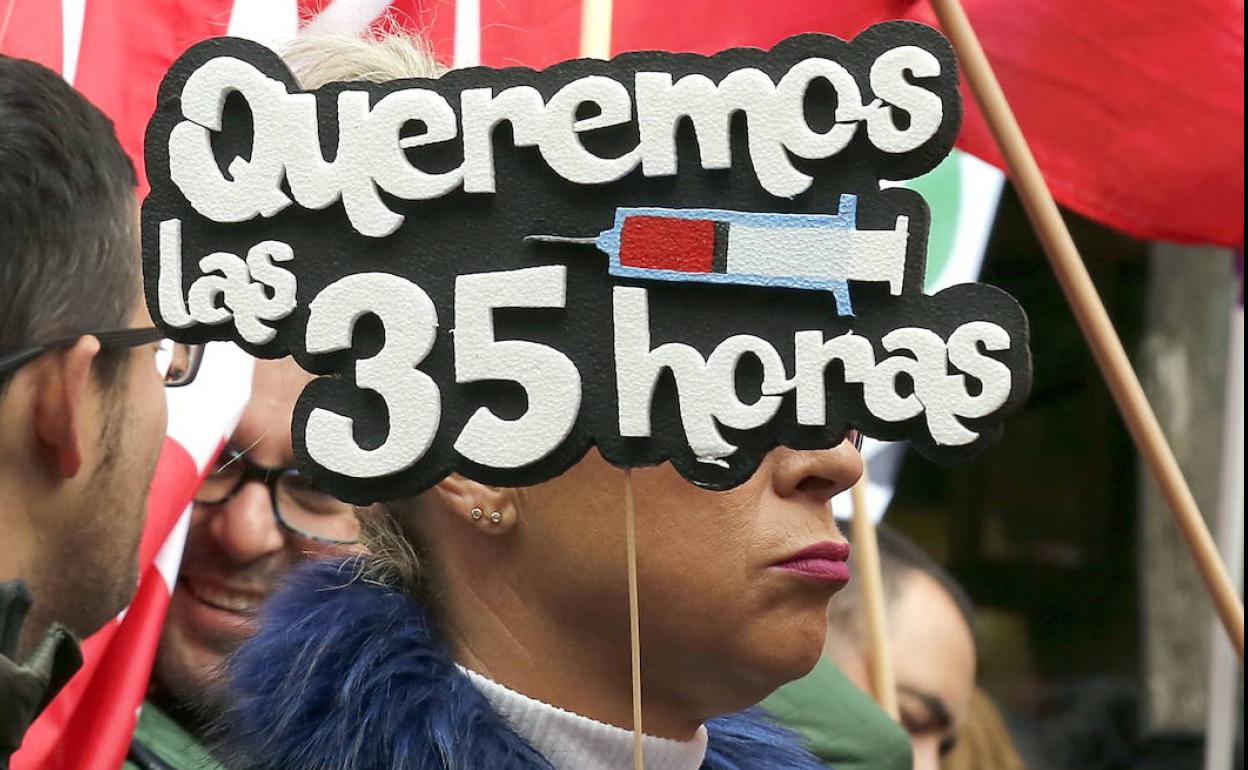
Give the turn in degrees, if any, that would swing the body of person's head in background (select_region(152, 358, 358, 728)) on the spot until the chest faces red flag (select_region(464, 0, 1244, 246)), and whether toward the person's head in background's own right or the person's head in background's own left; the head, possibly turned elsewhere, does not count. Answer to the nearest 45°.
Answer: approximately 135° to the person's head in background's own left

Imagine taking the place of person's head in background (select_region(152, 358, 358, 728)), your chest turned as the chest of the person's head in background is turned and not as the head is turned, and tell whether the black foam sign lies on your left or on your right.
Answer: on your left

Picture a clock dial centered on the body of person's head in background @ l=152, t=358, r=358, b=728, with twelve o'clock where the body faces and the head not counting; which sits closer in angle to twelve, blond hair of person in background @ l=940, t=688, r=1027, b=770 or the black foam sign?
the black foam sign

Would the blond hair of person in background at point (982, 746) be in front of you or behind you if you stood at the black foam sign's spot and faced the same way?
behind

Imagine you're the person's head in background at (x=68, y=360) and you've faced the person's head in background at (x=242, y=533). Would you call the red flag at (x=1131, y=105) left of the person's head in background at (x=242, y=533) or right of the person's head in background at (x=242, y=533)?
right

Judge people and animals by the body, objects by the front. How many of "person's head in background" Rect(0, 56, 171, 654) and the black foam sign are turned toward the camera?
1

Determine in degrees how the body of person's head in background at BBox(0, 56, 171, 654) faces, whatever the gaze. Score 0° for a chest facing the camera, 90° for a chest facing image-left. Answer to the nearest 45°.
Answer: approximately 225°

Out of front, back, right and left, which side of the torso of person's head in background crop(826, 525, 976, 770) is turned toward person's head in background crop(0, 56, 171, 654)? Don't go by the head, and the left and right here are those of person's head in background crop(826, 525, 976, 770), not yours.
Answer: right

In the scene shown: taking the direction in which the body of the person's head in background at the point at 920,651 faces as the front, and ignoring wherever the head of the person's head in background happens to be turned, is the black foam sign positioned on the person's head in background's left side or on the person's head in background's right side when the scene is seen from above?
on the person's head in background's right side

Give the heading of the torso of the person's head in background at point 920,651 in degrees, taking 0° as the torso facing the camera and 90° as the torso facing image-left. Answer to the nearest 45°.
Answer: approximately 315°
